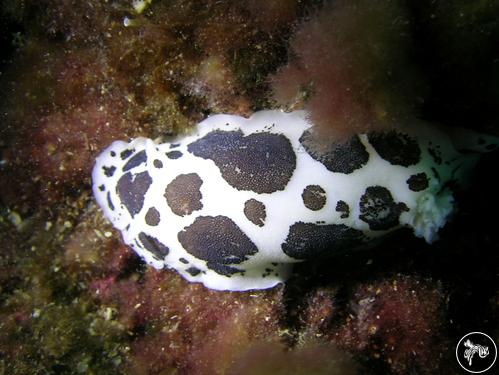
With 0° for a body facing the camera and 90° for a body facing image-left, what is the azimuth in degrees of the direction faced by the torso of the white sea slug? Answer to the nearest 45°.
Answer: approximately 90°
